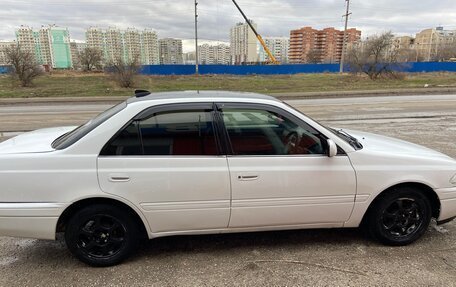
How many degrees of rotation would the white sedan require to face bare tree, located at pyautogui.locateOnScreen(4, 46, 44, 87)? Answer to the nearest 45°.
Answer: approximately 135° to its left

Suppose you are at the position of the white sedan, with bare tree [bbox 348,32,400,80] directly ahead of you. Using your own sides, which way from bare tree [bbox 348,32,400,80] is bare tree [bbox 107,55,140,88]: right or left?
left

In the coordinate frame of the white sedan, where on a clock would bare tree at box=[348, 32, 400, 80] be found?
The bare tree is roughly at 10 o'clock from the white sedan.

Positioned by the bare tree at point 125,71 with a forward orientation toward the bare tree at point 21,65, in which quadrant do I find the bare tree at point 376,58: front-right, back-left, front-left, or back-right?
back-right

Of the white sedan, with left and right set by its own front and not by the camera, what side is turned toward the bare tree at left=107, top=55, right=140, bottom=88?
left

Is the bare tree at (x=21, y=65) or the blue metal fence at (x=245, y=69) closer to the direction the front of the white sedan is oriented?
the blue metal fence

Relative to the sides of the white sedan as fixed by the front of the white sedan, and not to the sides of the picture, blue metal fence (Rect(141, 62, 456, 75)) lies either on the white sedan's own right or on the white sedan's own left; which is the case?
on the white sedan's own left

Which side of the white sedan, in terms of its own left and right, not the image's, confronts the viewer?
right

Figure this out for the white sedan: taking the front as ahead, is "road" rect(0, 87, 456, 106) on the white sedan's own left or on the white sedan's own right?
on the white sedan's own left
